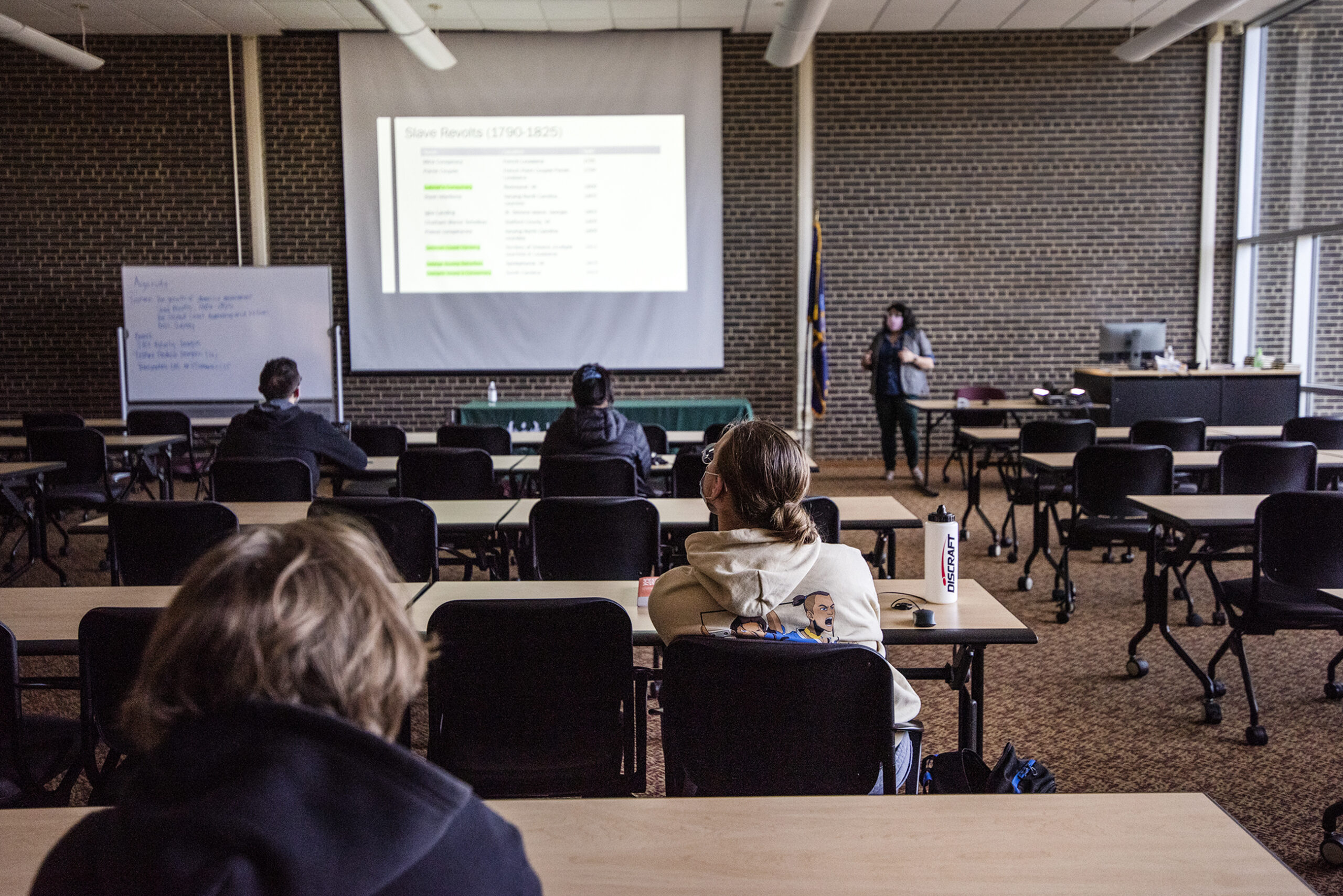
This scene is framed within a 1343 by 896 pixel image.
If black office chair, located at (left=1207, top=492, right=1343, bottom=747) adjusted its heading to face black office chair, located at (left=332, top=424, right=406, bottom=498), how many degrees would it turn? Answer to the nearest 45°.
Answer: approximately 45° to its left

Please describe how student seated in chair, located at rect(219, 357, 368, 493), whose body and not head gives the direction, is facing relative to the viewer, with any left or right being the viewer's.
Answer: facing away from the viewer

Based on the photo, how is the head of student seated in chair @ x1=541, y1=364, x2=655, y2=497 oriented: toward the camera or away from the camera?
away from the camera

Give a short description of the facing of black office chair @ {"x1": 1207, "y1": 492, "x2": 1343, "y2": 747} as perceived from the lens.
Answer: facing away from the viewer and to the left of the viewer

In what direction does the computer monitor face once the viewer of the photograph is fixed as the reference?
facing away from the viewer

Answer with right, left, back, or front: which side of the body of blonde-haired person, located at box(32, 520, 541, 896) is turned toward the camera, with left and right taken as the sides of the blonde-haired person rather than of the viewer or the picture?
back

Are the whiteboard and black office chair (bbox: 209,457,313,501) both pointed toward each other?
yes

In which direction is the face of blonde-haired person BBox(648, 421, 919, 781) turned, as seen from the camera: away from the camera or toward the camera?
away from the camera

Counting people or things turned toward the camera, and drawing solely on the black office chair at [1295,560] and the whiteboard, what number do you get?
1

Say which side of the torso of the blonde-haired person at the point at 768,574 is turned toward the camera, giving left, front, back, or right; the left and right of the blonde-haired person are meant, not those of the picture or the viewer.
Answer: back

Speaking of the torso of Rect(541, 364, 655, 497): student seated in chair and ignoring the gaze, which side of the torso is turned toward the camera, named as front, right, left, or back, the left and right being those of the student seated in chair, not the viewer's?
back

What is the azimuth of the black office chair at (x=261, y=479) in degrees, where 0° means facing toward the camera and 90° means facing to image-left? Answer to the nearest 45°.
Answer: approximately 180°
